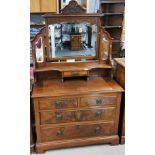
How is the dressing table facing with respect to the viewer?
toward the camera
